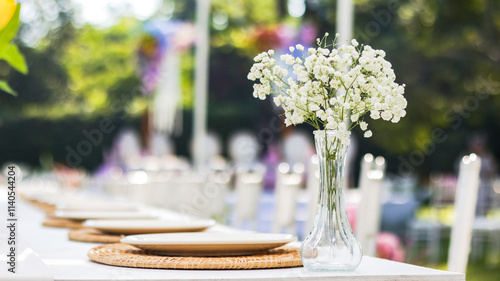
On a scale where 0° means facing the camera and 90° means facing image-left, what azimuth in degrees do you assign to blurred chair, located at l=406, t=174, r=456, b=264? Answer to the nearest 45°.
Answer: approximately 45°

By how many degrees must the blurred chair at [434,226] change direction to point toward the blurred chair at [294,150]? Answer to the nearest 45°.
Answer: approximately 90° to its right
